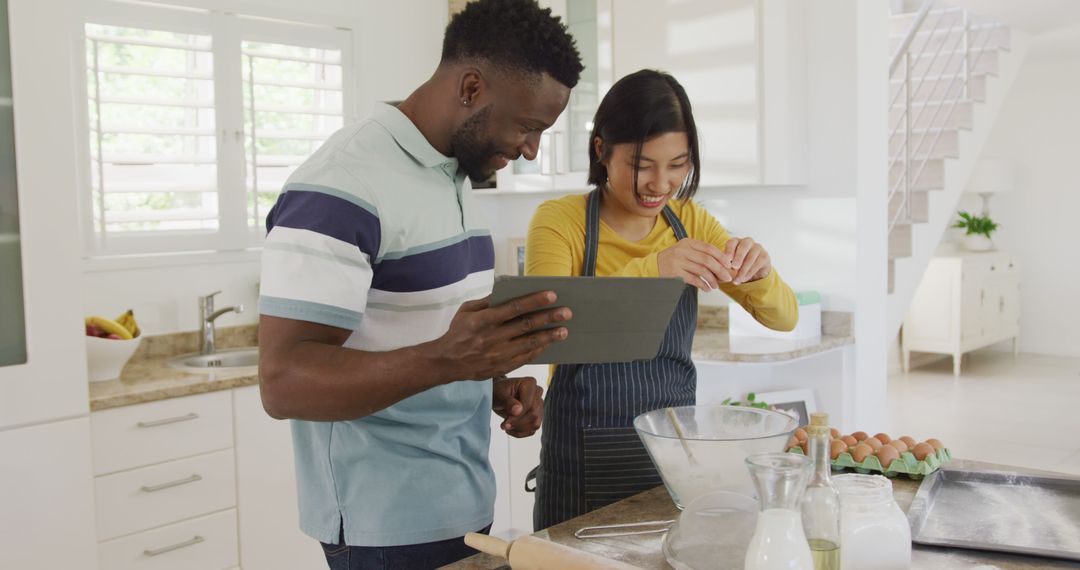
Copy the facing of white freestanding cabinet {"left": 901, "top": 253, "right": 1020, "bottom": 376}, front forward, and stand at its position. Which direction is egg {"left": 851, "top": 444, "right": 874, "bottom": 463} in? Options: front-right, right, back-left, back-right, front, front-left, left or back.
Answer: front-right

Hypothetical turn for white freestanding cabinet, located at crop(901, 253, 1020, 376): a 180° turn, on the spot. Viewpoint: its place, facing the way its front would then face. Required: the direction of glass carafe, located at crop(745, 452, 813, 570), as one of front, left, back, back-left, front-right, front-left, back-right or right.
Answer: back-left

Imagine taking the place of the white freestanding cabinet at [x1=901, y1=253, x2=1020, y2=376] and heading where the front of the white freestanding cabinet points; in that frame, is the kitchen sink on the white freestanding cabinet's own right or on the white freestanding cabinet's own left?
on the white freestanding cabinet's own right

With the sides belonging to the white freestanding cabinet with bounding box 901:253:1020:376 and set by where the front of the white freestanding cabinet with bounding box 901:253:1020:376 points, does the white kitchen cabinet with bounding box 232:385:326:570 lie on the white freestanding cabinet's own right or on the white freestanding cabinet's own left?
on the white freestanding cabinet's own right

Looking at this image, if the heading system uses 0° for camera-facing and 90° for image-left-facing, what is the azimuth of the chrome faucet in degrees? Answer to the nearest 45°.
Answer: approximately 315°

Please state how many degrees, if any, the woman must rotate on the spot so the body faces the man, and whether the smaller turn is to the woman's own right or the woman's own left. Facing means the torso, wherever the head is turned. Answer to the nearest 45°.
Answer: approximately 90° to the woman's own right

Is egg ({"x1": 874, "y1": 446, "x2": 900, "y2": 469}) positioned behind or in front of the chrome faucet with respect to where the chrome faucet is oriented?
in front

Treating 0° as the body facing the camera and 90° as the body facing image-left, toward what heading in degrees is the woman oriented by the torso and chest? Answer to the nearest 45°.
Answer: approximately 315°
